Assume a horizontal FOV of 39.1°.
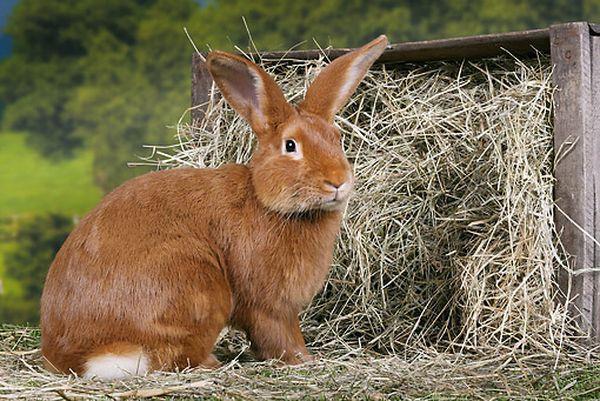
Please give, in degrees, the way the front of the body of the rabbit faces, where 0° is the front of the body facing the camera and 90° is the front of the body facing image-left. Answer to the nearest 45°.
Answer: approximately 270°
